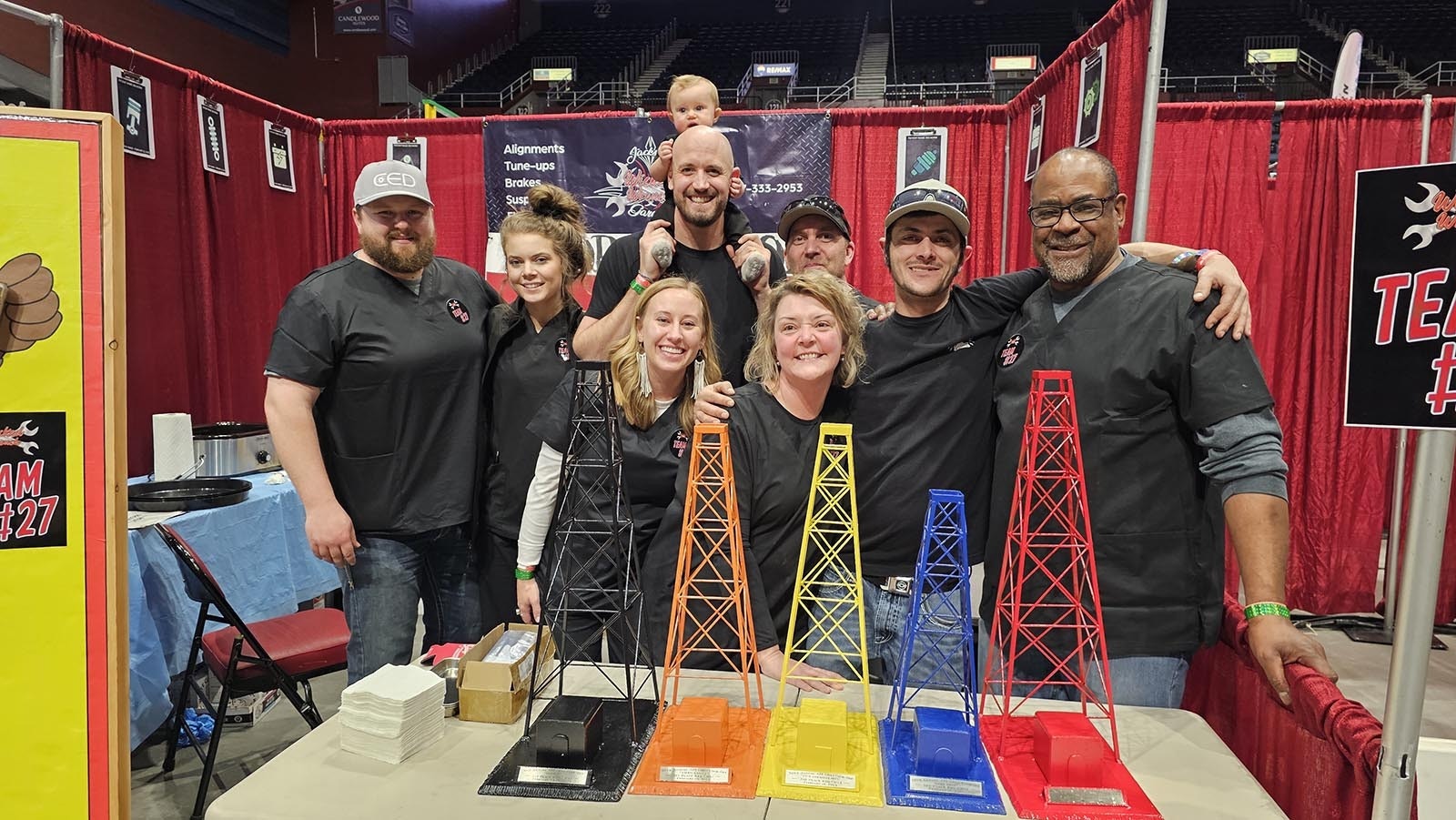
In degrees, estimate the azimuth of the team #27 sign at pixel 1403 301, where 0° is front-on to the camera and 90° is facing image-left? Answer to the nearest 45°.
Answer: approximately 0°

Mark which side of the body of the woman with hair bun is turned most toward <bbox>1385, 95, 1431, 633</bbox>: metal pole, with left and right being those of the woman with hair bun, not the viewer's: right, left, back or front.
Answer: left

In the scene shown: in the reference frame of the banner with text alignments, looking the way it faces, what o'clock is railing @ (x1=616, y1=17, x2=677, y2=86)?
The railing is roughly at 6 o'clock from the banner with text alignments.

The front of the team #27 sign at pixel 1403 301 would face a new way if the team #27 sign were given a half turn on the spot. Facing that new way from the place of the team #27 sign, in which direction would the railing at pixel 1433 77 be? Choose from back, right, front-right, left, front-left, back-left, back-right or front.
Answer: front

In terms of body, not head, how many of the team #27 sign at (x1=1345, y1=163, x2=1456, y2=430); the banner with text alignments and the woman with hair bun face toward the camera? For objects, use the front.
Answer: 3

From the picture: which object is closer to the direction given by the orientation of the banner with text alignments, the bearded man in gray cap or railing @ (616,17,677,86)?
the bearded man in gray cap

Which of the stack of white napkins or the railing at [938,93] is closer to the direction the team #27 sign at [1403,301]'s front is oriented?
the stack of white napkins

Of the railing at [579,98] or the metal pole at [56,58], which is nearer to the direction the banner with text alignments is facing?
the metal pole

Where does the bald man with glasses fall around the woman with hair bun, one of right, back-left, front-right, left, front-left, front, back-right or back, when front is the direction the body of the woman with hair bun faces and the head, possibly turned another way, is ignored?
front-left

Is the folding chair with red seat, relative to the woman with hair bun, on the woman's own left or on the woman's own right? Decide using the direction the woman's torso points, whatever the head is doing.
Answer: on the woman's own right

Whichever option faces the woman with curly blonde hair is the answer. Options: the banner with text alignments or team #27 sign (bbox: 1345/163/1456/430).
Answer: the banner with text alignments

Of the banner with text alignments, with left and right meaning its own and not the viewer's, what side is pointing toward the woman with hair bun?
front

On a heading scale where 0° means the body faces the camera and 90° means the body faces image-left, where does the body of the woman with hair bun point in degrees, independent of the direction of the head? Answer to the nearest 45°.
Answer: approximately 0°

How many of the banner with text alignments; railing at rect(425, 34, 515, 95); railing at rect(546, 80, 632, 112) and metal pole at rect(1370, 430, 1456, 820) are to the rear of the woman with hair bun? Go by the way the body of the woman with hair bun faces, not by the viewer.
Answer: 3
